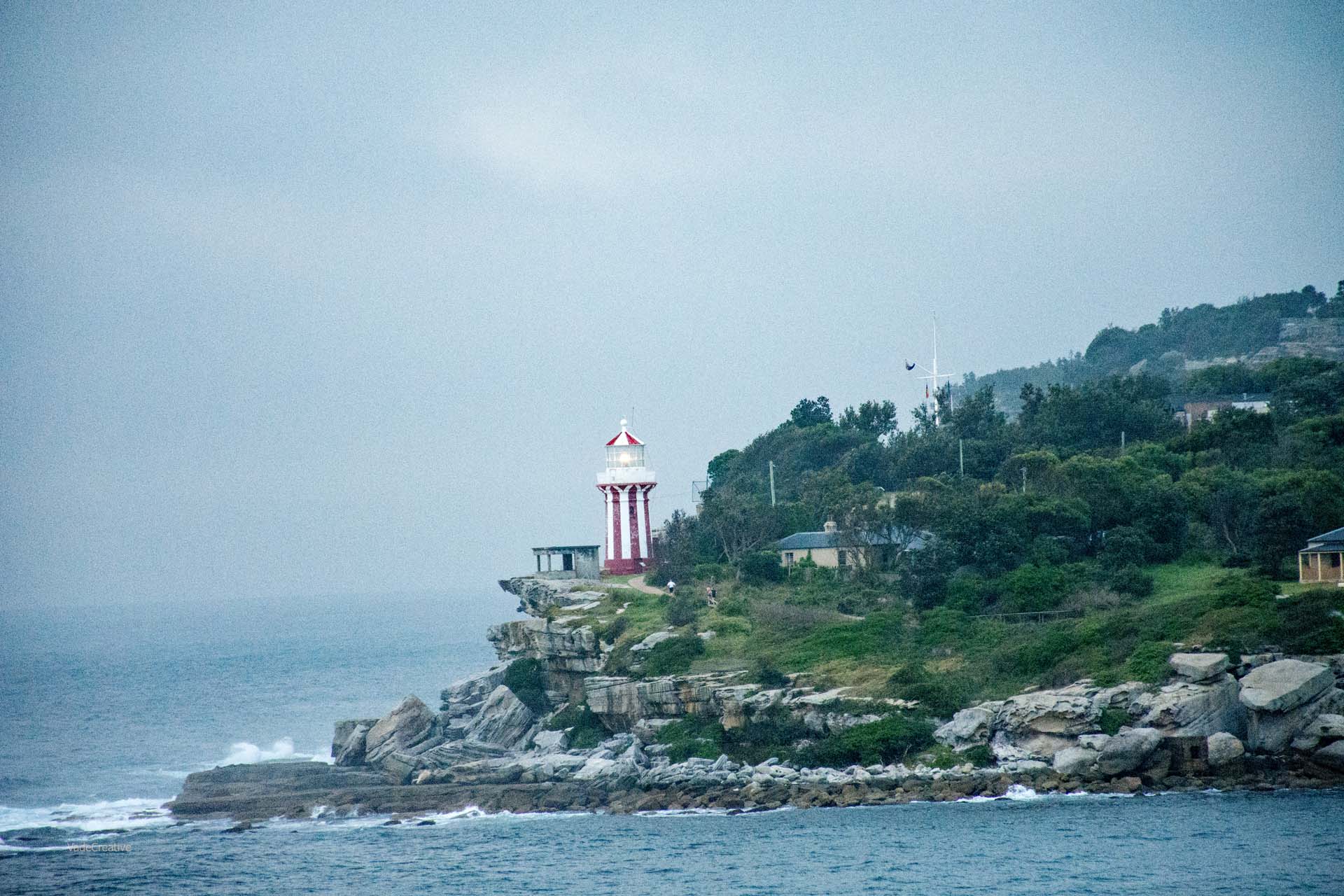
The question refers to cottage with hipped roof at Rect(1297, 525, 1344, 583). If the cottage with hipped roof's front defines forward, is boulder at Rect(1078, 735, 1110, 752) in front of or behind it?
in front

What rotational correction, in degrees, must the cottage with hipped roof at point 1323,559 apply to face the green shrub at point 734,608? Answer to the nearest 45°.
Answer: approximately 90° to its right

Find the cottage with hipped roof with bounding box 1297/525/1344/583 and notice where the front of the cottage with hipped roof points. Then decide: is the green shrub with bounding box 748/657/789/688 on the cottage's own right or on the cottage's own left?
on the cottage's own right

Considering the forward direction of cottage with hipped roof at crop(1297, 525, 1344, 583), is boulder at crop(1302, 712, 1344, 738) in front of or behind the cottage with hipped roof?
in front

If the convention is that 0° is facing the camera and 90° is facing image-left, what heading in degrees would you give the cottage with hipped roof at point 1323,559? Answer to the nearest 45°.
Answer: approximately 0°

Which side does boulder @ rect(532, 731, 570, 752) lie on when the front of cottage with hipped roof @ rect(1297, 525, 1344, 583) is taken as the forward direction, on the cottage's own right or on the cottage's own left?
on the cottage's own right

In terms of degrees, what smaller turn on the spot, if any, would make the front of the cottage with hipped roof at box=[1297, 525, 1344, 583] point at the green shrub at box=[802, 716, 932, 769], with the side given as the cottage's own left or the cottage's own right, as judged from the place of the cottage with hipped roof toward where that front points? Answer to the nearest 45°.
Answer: approximately 45° to the cottage's own right
